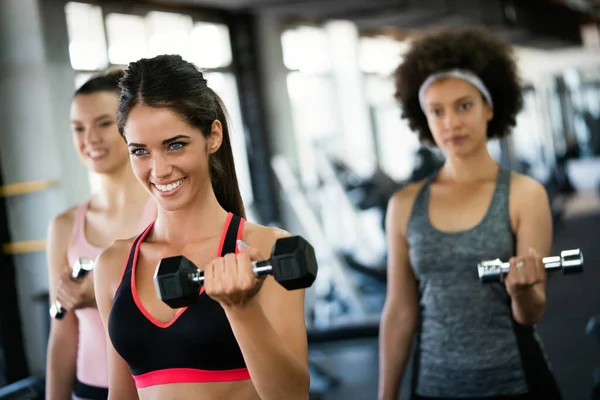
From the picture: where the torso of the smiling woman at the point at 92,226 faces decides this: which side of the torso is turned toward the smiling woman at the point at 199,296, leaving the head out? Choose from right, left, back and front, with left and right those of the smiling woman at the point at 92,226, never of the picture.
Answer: front

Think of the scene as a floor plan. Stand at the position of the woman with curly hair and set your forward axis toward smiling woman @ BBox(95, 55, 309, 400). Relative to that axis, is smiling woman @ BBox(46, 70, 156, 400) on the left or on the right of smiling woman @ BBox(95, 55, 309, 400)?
right

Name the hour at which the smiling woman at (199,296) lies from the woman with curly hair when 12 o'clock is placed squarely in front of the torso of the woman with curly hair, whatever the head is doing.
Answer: The smiling woman is roughly at 1 o'clock from the woman with curly hair.

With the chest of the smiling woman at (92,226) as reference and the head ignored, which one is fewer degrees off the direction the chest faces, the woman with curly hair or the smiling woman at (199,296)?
the smiling woman

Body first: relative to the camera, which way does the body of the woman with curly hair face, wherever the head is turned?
toward the camera

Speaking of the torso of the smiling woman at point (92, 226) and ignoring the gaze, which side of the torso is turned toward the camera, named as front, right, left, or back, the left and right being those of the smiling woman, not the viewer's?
front

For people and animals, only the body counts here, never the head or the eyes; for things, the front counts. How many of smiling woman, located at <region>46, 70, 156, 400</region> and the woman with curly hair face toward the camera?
2

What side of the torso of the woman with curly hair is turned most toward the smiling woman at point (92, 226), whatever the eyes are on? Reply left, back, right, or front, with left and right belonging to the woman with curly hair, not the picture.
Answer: right

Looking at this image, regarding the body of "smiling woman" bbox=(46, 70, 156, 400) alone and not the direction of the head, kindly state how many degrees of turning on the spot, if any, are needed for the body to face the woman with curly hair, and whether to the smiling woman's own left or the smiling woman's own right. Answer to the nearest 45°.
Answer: approximately 90° to the smiling woman's own left
